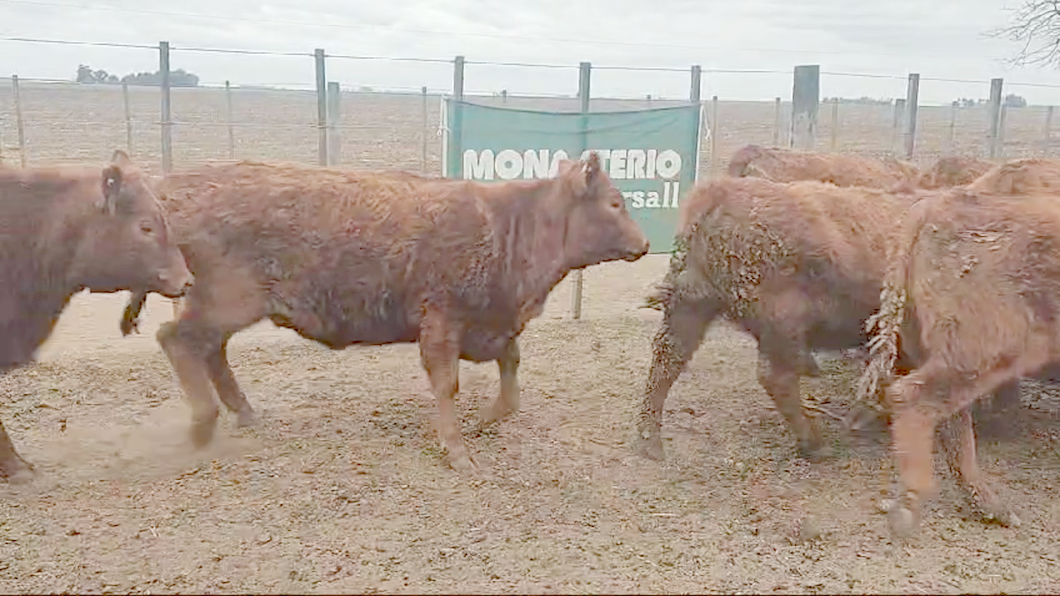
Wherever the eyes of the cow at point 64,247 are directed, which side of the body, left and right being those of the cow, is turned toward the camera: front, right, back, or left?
right

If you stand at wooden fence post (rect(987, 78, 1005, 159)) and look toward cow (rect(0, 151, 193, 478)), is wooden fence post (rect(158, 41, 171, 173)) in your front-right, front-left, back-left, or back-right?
front-right

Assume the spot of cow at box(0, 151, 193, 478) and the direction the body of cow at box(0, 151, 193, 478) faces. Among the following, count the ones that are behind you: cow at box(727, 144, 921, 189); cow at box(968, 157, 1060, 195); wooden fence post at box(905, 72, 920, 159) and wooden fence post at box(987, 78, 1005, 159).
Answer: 0

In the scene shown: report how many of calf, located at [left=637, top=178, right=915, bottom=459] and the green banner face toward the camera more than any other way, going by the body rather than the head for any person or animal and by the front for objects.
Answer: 1

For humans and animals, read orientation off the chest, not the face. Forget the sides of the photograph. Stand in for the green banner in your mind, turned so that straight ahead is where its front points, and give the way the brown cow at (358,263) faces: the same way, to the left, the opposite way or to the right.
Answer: to the left

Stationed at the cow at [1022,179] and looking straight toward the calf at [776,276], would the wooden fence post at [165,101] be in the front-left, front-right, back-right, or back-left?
front-right

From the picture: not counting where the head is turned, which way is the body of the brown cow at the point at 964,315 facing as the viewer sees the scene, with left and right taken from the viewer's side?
facing to the right of the viewer

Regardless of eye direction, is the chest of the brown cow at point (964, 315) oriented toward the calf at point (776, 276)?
no

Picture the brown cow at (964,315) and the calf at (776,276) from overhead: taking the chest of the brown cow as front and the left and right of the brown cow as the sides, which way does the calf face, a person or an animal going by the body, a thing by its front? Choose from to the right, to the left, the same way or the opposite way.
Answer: the same way

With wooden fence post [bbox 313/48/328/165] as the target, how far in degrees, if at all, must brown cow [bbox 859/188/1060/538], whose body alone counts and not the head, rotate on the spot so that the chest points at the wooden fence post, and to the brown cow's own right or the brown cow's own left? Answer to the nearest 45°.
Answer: approximately 135° to the brown cow's own left

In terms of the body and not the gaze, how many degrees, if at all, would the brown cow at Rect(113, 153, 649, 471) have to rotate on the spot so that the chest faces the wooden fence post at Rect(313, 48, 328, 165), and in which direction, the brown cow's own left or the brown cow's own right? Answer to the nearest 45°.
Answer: approximately 90° to the brown cow's own left

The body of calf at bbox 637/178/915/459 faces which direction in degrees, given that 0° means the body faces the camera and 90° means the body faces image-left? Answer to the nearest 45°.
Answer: approximately 270°

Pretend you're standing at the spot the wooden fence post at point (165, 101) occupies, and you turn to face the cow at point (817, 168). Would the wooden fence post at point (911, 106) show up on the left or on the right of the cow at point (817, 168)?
left

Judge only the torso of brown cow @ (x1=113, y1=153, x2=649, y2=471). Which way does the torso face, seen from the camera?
to the viewer's right

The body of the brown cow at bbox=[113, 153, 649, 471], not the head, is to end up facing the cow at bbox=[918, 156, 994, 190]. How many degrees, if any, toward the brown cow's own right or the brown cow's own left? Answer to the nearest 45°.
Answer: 0° — it already faces it

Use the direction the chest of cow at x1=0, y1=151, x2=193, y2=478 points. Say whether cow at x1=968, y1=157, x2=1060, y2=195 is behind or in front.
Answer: in front

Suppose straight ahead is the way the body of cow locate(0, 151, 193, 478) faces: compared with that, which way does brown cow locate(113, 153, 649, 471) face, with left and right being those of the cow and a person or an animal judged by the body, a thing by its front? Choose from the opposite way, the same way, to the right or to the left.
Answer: the same way

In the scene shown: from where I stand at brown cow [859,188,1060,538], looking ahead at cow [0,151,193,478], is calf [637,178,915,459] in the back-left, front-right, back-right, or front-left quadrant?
front-right

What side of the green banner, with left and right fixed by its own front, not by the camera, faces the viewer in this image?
front
